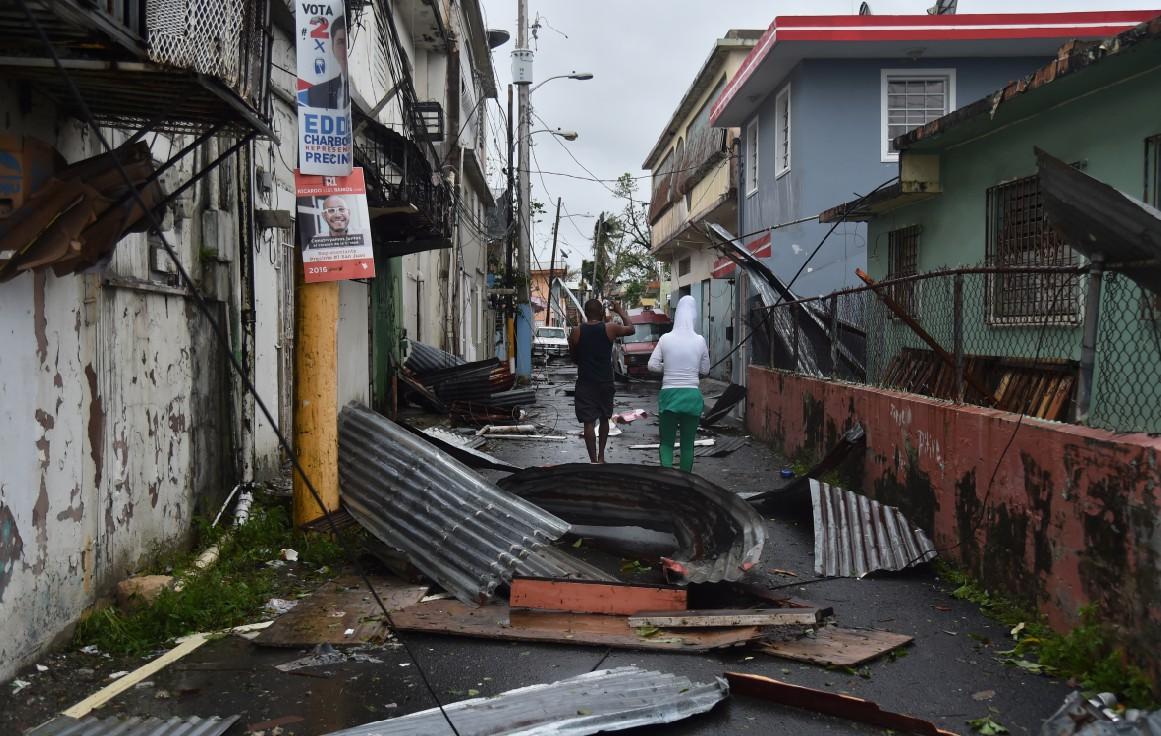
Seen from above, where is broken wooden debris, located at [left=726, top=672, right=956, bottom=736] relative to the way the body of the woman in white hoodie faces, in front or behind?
behind

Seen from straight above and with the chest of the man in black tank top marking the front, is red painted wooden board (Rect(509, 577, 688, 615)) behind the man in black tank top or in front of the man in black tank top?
behind

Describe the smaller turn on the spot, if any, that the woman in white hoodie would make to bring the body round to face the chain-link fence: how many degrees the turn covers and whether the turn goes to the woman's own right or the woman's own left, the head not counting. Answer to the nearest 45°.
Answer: approximately 90° to the woman's own right

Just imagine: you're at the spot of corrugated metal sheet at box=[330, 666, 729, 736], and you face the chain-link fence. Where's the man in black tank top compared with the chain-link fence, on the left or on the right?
left

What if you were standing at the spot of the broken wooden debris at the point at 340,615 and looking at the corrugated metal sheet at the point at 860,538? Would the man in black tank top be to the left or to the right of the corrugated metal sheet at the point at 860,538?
left

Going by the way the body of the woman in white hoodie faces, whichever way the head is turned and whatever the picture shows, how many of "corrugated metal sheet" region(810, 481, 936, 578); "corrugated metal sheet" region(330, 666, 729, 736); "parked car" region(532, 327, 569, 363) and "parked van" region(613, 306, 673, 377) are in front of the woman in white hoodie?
2

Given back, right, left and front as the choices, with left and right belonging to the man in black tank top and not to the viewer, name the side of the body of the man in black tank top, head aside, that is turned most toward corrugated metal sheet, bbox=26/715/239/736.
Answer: back

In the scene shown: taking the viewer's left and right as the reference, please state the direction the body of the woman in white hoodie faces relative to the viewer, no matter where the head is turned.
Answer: facing away from the viewer

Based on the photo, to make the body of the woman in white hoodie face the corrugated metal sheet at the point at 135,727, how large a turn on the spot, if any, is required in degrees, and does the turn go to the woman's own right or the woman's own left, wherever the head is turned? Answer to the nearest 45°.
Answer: approximately 180°

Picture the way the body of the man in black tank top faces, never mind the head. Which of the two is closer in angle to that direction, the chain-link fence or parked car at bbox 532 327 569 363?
the parked car

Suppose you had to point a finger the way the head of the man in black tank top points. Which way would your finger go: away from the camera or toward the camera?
away from the camera

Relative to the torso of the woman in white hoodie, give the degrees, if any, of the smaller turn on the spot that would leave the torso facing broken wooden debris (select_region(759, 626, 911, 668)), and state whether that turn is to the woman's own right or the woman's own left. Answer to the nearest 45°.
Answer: approximately 180°

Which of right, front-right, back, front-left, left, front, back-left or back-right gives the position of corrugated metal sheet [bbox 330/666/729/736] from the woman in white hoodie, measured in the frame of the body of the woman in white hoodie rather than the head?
back

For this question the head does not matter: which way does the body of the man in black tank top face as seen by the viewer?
away from the camera

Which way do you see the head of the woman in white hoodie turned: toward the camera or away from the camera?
away from the camera
